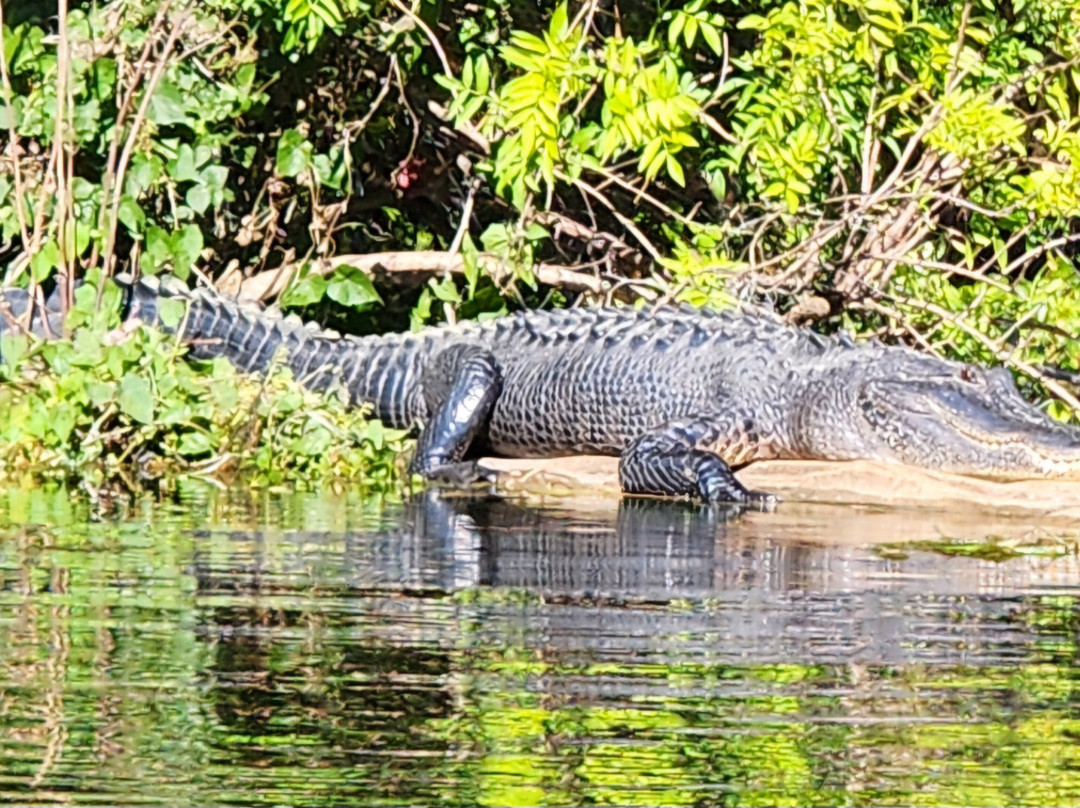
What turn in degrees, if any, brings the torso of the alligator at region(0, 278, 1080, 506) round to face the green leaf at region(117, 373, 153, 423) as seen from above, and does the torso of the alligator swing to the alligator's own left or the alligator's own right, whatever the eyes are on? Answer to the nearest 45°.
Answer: approximately 135° to the alligator's own right

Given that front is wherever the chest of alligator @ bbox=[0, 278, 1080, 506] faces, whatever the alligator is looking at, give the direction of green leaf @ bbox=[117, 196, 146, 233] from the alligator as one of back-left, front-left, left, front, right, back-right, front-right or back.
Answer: back

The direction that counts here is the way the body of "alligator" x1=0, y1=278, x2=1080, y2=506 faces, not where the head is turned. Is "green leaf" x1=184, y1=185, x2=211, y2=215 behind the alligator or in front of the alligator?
behind

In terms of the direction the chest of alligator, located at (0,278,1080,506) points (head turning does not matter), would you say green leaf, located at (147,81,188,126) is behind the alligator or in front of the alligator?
behind

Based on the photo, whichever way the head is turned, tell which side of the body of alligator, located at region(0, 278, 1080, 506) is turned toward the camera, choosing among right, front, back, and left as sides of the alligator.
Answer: right

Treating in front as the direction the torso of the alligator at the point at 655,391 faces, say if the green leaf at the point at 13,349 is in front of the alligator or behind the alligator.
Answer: behind

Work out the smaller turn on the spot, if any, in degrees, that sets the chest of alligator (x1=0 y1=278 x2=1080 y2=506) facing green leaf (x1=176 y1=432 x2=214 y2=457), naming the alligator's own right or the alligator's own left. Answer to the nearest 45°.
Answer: approximately 135° to the alligator's own right

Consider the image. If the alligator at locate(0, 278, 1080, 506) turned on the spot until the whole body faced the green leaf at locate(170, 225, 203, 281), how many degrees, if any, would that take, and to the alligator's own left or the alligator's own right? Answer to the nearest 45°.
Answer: approximately 180°
